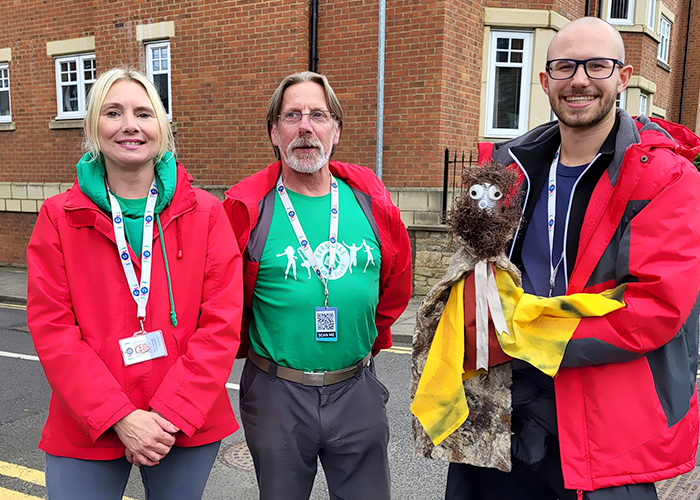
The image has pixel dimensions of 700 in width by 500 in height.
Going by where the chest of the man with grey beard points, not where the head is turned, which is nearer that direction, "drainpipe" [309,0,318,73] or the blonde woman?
the blonde woman

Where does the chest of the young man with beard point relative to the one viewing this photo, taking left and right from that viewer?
facing the viewer and to the left of the viewer

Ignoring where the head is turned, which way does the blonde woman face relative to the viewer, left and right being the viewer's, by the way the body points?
facing the viewer

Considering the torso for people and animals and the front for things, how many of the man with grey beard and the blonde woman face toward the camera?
2

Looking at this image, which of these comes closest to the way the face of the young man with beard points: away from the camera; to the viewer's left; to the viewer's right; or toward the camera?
toward the camera

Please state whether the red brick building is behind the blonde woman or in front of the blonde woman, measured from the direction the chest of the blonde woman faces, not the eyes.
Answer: behind

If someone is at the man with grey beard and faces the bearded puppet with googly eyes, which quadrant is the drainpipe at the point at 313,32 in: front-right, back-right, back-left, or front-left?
back-left

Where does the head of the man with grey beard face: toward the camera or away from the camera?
toward the camera

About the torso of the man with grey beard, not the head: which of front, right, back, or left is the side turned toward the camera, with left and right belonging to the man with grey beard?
front

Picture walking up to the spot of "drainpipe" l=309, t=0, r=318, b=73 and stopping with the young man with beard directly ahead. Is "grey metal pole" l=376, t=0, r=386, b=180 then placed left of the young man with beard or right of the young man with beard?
left

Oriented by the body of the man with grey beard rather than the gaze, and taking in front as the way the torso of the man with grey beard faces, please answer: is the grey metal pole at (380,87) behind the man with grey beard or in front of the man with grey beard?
behind

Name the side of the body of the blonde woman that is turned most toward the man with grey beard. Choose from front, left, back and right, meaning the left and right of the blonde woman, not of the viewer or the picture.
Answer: left

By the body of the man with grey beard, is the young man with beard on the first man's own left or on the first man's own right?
on the first man's own left

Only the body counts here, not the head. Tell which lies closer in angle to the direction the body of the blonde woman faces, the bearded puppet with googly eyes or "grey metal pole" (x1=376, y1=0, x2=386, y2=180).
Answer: the bearded puppet with googly eyes

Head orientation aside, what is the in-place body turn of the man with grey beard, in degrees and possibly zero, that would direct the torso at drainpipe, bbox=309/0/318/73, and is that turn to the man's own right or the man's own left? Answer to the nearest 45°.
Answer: approximately 180°
